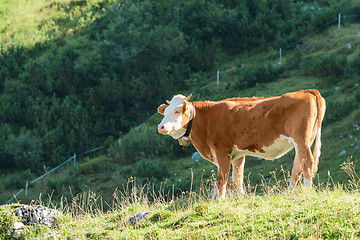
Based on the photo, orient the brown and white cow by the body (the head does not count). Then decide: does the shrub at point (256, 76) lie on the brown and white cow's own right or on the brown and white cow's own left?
on the brown and white cow's own right

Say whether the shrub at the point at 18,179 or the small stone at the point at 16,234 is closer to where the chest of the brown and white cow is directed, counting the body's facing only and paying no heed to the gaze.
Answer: the small stone

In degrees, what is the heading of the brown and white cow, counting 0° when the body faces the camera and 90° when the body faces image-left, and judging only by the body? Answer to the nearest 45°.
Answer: approximately 90°

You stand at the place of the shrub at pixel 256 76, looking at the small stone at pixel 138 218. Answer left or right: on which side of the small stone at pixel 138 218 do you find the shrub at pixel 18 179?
right

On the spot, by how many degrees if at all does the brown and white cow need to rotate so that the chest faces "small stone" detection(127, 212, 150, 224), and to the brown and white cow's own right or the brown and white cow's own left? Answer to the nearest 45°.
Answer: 0° — it already faces it

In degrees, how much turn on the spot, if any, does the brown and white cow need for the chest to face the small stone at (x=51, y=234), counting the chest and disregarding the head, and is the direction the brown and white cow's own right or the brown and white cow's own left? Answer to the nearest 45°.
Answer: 0° — it already faces it

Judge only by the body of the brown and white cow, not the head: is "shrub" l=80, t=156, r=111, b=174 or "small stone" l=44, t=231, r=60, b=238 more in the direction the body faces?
the small stone

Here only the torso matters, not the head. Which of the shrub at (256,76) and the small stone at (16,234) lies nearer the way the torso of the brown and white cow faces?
the small stone

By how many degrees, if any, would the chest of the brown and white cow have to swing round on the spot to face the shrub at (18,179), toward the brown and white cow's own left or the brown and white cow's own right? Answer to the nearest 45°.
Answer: approximately 45° to the brown and white cow's own right

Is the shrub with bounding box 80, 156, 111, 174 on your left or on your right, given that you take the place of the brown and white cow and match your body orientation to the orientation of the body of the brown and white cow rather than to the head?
on your right

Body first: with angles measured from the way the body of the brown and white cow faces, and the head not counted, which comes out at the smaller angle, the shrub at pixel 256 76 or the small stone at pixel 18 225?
the small stone
